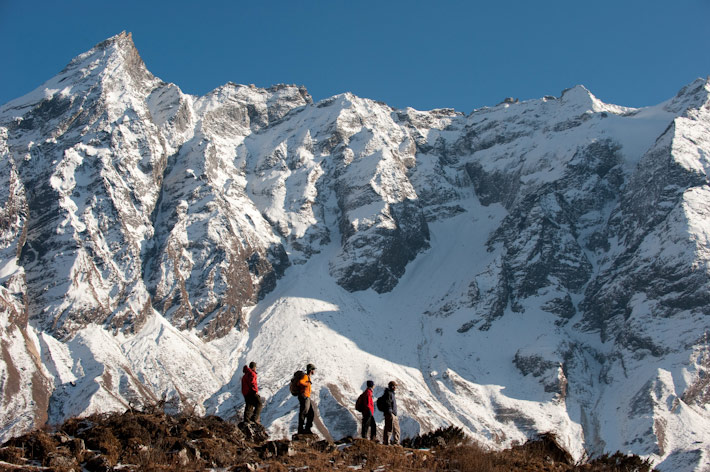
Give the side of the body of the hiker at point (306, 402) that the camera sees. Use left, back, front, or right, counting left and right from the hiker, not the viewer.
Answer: right

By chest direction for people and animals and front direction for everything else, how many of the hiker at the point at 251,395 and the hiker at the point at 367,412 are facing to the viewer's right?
2

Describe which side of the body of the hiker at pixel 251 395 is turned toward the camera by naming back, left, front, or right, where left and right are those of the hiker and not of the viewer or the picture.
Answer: right

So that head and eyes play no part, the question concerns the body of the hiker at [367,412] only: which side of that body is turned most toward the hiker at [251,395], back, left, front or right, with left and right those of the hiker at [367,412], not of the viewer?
back

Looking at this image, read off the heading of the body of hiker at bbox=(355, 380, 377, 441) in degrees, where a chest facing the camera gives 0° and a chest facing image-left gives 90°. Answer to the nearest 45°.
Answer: approximately 270°

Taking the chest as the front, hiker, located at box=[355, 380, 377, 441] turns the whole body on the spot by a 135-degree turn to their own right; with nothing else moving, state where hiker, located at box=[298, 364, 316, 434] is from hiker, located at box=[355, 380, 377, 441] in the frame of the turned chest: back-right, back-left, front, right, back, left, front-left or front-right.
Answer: front-right

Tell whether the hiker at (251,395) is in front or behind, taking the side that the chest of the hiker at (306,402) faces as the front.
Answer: behind
